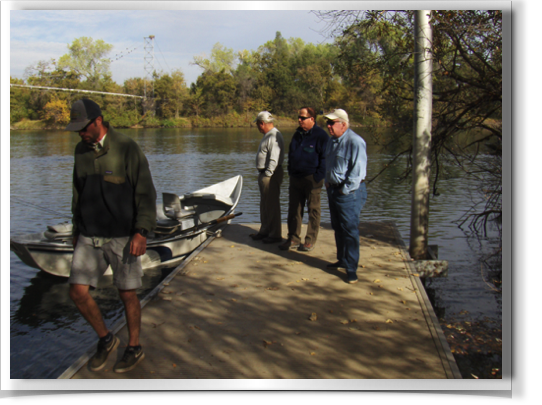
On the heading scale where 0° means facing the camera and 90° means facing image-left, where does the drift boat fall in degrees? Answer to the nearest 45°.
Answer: approximately 225°

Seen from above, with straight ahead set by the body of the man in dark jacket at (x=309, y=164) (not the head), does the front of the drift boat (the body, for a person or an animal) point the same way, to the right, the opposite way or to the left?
the opposite way

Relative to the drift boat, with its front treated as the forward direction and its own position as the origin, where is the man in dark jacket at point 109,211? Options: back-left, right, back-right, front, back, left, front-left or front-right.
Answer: back-right

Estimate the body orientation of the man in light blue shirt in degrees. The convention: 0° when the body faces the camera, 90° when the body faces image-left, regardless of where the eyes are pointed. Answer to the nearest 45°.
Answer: approximately 45°

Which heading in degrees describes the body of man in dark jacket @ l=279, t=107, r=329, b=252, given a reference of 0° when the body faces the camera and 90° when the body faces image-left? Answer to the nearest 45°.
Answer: approximately 45°

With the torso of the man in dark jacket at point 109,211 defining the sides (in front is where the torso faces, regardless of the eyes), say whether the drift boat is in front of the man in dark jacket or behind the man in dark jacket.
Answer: behind
